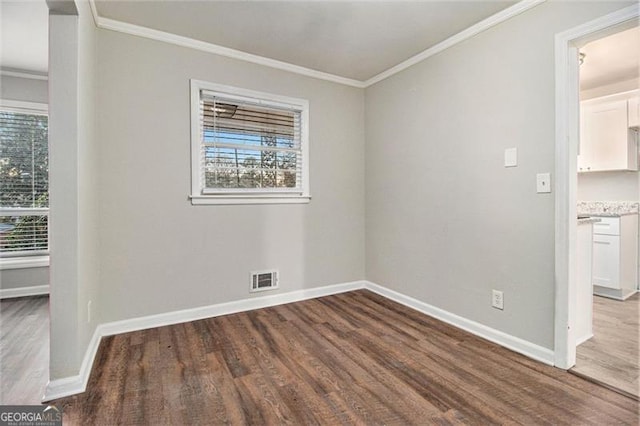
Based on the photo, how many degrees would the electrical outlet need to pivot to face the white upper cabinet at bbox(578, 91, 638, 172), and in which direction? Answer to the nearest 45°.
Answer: approximately 180°

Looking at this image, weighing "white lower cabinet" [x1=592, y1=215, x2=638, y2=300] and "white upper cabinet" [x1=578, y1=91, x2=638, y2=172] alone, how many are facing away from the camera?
0

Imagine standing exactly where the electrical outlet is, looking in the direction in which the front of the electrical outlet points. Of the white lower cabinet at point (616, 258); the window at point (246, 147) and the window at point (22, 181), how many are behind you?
1

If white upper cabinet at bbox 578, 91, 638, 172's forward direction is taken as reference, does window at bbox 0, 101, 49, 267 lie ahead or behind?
ahead

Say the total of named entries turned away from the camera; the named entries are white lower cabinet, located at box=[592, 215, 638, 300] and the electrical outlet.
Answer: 0

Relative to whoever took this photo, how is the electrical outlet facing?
facing the viewer and to the left of the viewer

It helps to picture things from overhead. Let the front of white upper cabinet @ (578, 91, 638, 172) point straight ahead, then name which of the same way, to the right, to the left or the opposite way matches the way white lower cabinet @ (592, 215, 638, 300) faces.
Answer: the same way
